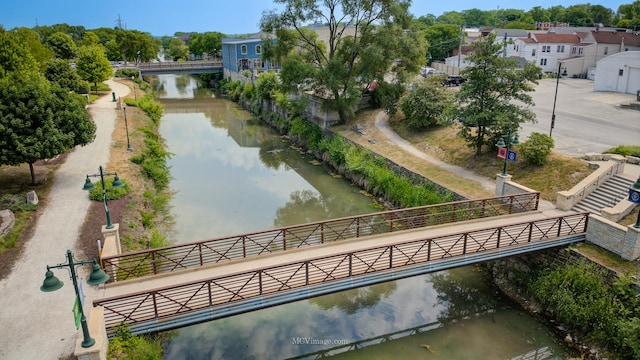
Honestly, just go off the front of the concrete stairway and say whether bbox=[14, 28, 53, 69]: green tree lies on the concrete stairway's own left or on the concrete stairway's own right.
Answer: on the concrete stairway's own right

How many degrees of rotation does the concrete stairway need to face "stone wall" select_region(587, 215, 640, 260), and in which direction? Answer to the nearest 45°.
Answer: approximately 45° to its left

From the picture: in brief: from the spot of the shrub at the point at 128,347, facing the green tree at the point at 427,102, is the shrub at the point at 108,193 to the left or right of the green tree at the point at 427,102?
left

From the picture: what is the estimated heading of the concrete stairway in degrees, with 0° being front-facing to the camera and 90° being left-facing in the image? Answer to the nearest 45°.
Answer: approximately 45°

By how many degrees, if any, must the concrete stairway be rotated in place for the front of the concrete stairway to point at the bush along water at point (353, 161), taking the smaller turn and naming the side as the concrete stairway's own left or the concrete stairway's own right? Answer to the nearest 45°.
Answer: approximately 45° to the concrete stairway's own right

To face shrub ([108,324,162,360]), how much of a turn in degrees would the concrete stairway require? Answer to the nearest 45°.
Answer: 0° — it already faces it

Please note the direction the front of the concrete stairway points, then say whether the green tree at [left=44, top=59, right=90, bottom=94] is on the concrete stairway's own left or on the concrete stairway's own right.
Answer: on the concrete stairway's own right

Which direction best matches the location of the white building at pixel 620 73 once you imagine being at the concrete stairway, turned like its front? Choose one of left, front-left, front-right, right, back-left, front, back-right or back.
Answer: back-right

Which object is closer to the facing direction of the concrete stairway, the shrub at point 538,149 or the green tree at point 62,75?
the green tree
